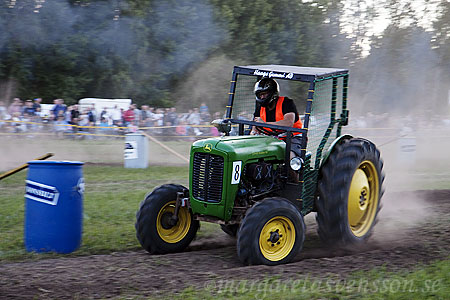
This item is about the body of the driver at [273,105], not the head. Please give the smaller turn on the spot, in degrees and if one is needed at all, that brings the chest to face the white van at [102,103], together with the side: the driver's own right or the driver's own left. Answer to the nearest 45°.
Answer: approximately 90° to the driver's own right

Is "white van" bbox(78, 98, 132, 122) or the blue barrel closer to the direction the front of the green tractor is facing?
the blue barrel

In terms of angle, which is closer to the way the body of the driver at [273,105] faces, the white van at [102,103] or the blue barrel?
the blue barrel

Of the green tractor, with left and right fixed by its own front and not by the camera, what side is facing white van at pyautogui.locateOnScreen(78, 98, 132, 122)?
right

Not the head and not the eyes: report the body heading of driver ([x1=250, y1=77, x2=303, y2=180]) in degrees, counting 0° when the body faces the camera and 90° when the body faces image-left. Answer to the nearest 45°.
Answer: approximately 45°

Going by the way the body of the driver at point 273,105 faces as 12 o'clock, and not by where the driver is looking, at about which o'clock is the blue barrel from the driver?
The blue barrel is roughly at 1 o'clock from the driver.
